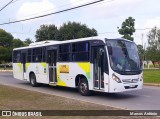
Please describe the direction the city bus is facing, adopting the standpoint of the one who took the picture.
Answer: facing the viewer and to the right of the viewer
